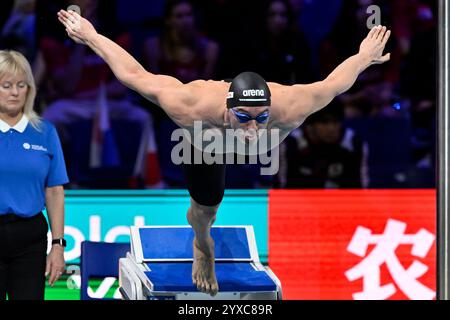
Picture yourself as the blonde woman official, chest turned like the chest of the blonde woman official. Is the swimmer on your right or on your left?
on your left

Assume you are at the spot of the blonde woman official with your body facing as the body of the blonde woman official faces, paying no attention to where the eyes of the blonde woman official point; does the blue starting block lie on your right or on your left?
on your left

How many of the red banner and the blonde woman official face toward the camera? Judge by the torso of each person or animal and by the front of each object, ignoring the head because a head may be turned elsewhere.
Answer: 2

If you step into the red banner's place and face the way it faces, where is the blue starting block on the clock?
The blue starting block is roughly at 1 o'clock from the red banner.

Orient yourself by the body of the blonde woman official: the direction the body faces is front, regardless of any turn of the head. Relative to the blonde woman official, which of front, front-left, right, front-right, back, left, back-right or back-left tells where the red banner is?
back-left

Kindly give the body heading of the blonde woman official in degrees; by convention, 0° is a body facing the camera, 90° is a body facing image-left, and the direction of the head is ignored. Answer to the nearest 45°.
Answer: approximately 0°

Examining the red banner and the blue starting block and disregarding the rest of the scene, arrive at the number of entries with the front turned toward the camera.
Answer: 2

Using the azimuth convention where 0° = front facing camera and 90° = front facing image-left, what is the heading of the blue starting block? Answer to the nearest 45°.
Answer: approximately 0°
